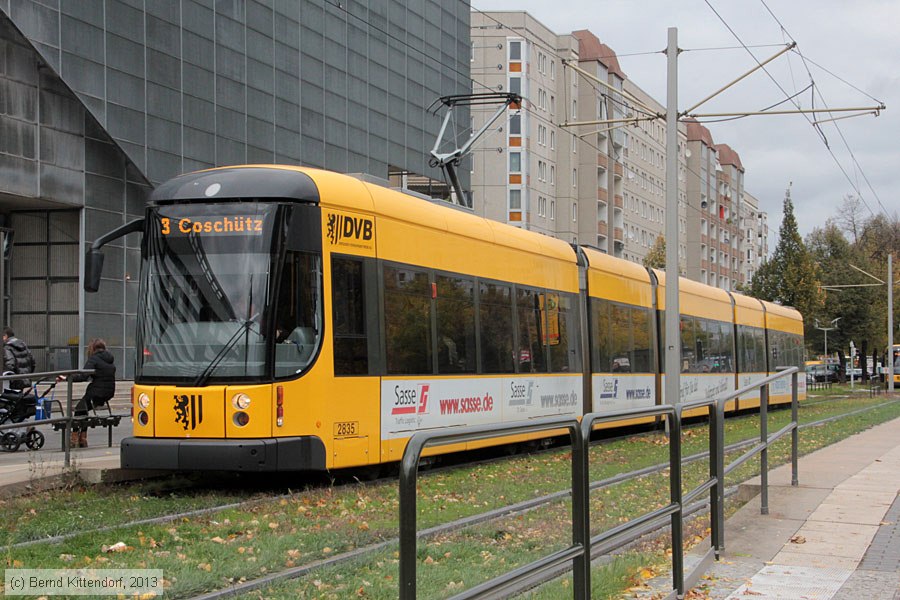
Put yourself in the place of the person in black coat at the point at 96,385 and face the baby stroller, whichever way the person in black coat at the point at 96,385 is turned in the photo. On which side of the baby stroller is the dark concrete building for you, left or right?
right

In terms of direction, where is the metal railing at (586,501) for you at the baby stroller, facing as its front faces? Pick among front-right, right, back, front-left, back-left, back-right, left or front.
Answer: left

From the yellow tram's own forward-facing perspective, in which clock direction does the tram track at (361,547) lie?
The tram track is roughly at 10 o'clock from the yellow tram.

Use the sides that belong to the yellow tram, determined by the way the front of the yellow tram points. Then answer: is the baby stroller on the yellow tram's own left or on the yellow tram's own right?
on the yellow tram's own right

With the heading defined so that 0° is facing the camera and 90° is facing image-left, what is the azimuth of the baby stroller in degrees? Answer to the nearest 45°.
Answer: approximately 90°

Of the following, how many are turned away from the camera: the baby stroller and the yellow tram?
0

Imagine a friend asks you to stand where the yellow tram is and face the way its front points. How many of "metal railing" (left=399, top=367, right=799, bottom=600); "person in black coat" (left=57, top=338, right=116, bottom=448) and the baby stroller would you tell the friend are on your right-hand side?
2

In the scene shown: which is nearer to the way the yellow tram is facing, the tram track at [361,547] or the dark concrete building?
the tram track

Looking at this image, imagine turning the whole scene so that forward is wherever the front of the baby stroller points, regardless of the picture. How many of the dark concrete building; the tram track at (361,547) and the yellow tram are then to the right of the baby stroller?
1

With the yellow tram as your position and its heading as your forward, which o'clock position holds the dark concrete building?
The dark concrete building is roughly at 4 o'clock from the yellow tram.

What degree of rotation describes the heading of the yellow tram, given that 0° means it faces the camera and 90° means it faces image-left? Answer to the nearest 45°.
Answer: approximately 45°

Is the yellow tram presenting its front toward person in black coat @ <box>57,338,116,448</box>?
no

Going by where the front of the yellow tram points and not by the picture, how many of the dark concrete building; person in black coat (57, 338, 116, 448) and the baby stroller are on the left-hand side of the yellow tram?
0
